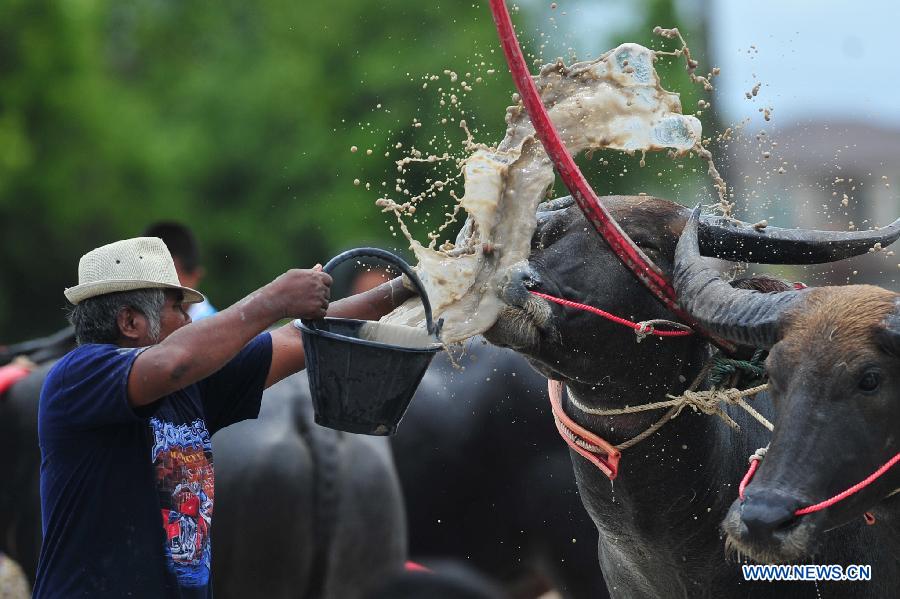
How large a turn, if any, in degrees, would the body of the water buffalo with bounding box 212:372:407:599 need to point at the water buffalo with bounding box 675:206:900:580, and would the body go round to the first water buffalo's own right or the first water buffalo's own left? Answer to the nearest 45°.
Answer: approximately 135° to the first water buffalo's own right

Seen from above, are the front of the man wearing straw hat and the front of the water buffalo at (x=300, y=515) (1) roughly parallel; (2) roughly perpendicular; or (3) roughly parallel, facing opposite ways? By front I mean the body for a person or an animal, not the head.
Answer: roughly perpendicular

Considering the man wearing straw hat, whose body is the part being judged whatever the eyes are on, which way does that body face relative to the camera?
to the viewer's right

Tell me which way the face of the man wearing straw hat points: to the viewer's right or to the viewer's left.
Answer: to the viewer's right

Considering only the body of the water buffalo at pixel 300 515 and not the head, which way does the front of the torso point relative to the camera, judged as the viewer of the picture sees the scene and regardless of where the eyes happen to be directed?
away from the camera

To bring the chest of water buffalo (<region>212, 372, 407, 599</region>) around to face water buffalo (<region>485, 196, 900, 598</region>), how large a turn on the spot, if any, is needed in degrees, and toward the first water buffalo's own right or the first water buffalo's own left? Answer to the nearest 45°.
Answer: approximately 135° to the first water buffalo's own right

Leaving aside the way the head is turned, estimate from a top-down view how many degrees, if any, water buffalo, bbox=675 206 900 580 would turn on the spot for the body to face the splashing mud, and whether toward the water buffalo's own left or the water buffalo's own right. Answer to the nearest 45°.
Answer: approximately 90° to the water buffalo's own right

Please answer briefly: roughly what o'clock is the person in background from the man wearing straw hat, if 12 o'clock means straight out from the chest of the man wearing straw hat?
The person in background is roughly at 9 o'clock from the man wearing straw hat.

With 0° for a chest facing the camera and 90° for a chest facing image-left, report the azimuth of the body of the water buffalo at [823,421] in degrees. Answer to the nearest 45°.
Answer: approximately 45°

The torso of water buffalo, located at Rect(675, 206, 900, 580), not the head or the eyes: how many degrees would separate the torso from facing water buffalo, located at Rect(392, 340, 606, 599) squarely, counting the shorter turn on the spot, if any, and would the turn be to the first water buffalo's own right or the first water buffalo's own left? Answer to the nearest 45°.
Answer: approximately 90° to the first water buffalo's own right

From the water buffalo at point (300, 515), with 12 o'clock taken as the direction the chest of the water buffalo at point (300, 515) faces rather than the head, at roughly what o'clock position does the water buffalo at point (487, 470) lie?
the water buffalo at point (487, 470) is roughly at 2 o'clock from the water buffalo at point (300, 515).
